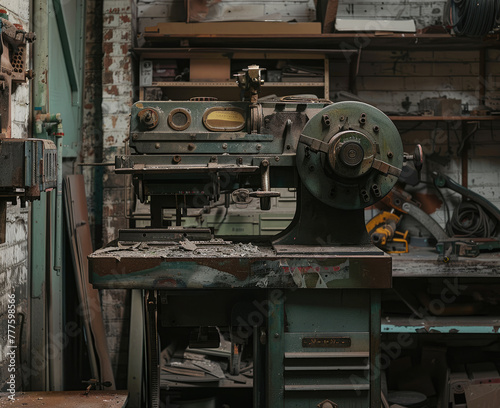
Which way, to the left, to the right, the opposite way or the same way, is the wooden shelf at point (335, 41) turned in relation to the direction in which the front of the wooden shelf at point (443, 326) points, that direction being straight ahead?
the same way

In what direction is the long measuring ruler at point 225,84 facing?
toward the camera

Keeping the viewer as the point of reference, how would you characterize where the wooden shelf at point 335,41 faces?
facing the viewer

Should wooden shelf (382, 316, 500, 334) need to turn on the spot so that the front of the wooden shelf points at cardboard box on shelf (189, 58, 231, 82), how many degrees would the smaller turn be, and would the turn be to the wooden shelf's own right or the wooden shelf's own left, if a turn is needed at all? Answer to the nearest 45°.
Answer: approximately 90° to the wooden shelf's own right

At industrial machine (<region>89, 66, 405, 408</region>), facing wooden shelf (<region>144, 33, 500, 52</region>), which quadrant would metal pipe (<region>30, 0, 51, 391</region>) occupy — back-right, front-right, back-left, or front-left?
front-left

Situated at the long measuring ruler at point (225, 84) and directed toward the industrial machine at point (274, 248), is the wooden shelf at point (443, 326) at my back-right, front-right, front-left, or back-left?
front-left

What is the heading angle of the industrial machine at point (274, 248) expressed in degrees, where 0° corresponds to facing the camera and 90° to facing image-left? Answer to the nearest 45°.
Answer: approximately 0°

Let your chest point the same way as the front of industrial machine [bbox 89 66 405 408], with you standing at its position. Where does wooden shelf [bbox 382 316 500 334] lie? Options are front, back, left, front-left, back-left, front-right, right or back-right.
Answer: back-left

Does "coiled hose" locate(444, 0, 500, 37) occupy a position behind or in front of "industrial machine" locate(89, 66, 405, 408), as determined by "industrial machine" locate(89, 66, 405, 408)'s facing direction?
behind

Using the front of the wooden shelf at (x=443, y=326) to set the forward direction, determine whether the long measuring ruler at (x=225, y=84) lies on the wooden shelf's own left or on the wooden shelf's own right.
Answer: on the wooden shelf's own right

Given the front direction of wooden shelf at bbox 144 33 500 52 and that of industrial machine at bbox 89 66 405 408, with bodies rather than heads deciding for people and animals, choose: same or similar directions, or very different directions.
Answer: same or similar directions

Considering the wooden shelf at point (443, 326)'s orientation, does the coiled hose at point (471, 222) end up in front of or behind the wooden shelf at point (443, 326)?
behind

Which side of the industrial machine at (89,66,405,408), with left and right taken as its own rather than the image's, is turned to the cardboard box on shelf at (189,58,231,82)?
back
